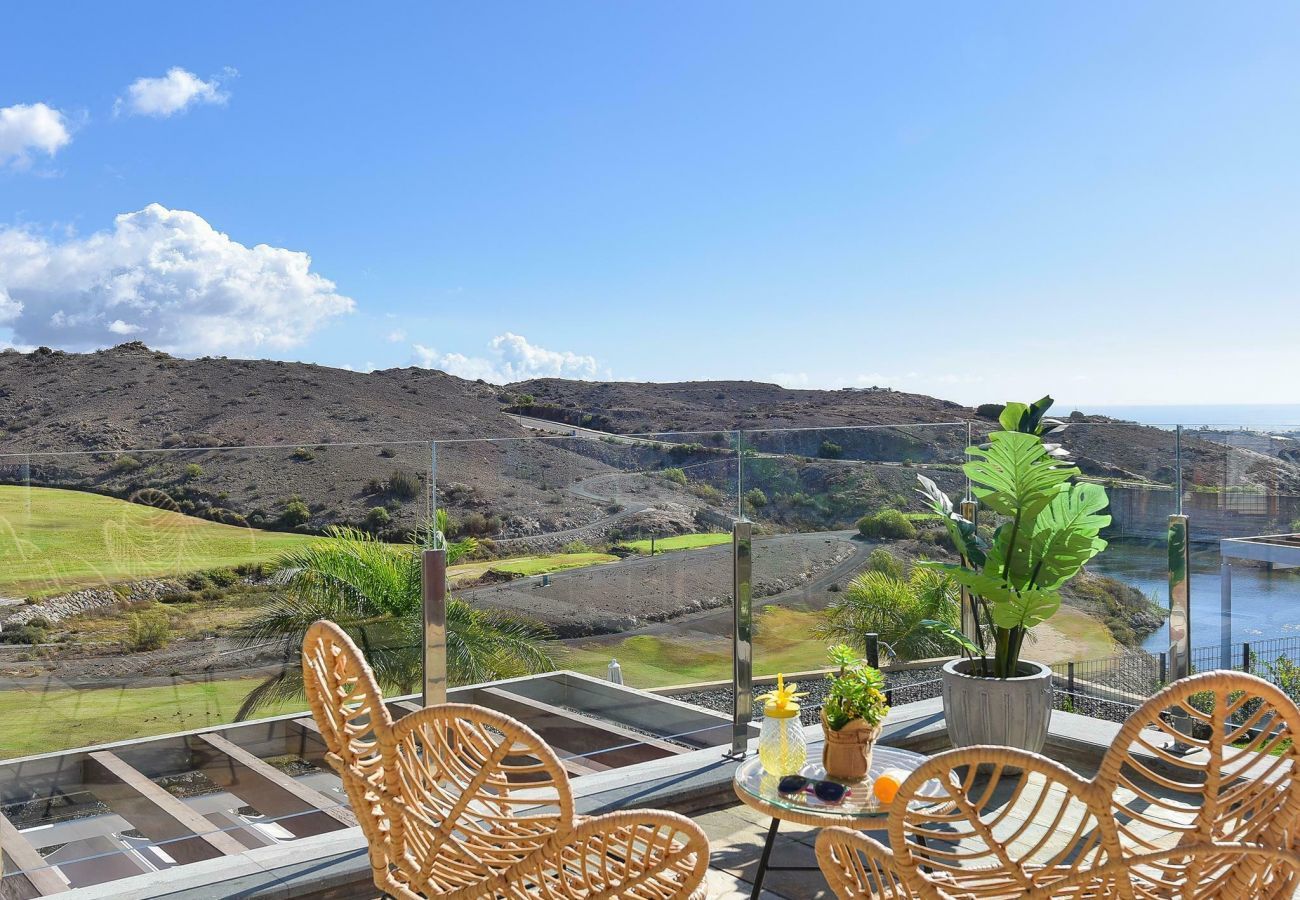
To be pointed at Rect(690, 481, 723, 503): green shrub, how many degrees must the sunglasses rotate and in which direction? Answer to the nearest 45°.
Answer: approximately 180°

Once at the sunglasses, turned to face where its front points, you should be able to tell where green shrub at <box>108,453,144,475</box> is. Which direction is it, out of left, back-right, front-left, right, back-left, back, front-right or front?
right

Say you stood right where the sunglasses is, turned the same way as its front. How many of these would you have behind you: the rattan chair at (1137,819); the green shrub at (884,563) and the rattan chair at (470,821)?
1

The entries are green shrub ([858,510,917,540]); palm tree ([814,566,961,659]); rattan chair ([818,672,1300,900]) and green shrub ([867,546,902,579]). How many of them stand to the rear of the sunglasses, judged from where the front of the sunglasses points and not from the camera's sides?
3

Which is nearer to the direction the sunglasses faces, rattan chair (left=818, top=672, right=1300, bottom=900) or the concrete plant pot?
the rattan chair

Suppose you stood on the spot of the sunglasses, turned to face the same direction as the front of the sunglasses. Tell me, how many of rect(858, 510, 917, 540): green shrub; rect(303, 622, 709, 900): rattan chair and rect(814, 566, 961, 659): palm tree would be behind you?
2

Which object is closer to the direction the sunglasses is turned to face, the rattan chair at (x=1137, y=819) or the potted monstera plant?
the rattan chair

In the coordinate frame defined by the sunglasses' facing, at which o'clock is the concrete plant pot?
The concrete plant pot is roughly at 7 o'clock from the sunglasses.

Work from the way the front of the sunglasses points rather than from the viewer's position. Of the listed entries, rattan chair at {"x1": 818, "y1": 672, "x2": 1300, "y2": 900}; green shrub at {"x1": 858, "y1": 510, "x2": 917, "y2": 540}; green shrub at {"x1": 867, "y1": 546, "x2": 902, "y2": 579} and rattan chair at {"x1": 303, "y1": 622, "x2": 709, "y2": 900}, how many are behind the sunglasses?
2

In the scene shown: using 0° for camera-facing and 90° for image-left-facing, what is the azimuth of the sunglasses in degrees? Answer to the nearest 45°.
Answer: approximately 0°

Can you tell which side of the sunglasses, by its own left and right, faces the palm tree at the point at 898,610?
back

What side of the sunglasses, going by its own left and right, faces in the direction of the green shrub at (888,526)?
back

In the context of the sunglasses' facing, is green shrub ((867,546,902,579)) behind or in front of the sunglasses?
behind

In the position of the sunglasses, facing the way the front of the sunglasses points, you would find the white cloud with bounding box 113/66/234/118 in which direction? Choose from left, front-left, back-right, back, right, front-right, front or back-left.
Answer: back-right
